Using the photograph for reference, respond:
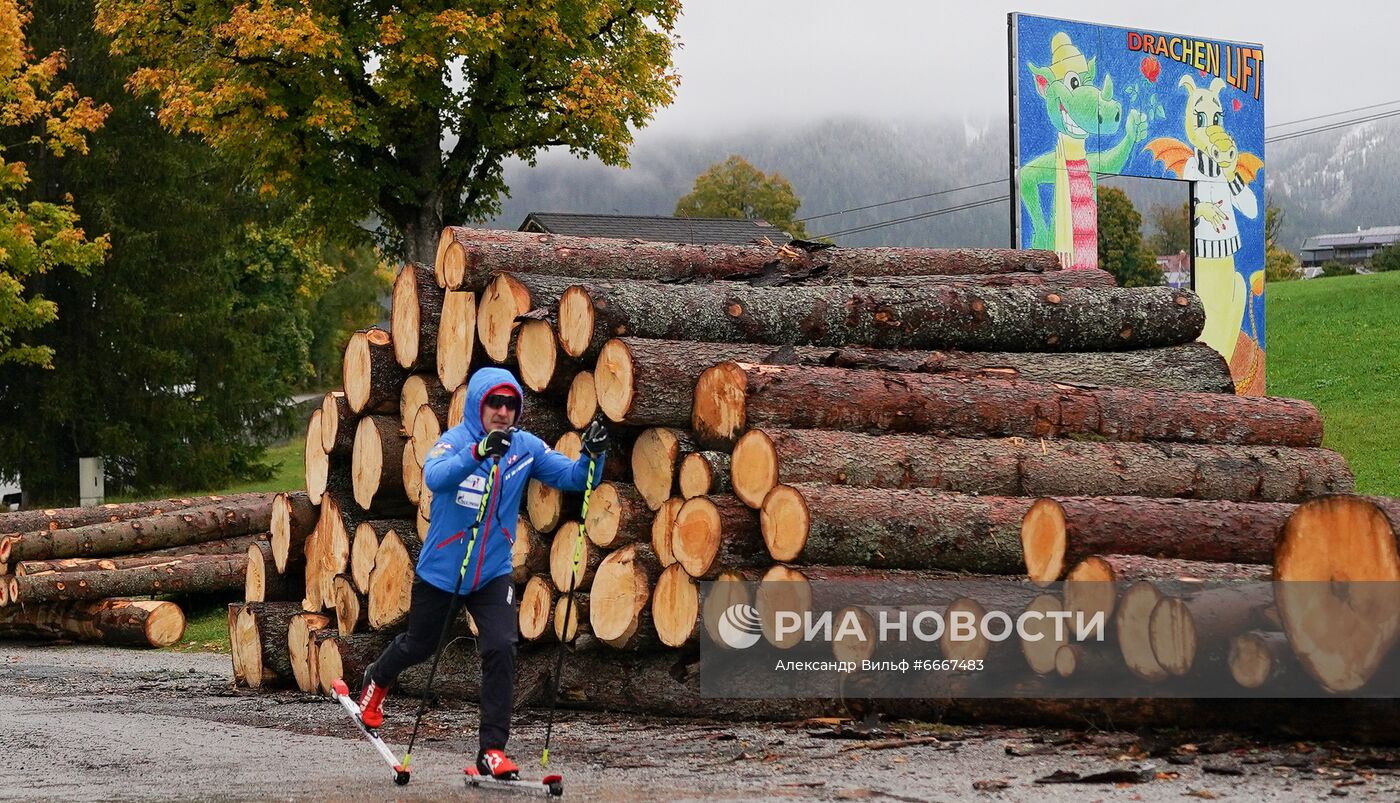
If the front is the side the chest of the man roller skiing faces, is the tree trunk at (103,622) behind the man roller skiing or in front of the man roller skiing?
behind

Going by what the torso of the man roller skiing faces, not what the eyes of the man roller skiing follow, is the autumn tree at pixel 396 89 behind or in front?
behind

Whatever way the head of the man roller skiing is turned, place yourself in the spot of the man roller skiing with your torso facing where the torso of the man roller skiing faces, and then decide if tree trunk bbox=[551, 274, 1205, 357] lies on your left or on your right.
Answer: on your left

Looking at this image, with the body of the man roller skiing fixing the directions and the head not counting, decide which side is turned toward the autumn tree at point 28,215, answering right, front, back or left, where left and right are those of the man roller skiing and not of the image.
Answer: back

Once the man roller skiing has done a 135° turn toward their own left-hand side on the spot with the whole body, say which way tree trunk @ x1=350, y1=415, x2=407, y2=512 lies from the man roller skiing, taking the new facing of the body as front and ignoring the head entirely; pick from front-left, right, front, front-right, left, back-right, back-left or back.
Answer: front

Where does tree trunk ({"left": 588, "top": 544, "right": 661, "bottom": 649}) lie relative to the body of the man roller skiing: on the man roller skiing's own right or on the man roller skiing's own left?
on the man roller skiing's own left

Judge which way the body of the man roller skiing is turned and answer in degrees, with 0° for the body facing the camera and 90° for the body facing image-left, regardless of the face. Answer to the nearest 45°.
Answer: approximately 315°

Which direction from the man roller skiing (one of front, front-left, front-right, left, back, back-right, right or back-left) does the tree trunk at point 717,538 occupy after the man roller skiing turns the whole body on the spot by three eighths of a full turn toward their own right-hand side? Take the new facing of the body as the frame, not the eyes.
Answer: back-right

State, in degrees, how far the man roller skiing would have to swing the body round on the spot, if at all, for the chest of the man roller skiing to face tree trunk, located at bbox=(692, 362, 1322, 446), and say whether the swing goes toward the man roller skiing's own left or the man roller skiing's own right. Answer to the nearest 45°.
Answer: approximately 90° to the man roller skiing's own left
